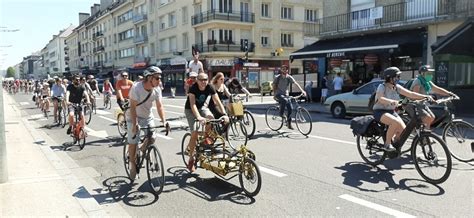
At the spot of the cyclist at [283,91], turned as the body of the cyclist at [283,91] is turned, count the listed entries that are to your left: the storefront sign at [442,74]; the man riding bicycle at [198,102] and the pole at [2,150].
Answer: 1

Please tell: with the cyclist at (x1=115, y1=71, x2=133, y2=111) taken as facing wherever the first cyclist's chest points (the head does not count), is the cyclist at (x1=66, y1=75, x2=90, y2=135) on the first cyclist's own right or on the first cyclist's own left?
on the first cyclist's own right

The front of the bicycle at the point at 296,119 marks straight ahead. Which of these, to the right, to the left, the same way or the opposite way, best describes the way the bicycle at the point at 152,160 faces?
the same way

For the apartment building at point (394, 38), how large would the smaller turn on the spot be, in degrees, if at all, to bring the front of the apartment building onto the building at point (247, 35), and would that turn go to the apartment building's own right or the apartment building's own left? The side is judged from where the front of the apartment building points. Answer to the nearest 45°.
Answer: approximately 90° to the apartment building's own right

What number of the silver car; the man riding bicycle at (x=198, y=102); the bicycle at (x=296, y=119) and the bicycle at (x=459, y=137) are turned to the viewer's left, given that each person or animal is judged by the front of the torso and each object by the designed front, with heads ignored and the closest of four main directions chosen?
1

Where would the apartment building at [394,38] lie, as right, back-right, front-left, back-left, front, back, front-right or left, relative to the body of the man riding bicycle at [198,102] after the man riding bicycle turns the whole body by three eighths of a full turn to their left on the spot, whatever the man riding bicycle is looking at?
front-right

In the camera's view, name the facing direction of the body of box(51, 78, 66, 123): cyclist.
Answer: toward the camera

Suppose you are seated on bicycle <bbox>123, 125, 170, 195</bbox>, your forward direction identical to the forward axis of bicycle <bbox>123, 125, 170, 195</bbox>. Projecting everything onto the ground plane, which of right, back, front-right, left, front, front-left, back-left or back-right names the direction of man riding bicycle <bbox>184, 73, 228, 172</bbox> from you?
left

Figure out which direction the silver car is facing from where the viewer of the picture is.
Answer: facing to the left of the viewer

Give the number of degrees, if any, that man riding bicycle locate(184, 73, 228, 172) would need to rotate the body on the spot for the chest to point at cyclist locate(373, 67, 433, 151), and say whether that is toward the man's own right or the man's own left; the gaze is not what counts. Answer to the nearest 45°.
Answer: approximately 45° to the man's own left

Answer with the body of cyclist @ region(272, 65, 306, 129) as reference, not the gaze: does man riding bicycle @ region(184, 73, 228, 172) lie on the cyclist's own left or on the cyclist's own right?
on the cyclist's own right

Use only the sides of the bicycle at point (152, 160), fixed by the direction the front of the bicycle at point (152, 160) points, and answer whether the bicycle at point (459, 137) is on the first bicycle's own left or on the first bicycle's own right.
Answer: on the first bicycle's own left

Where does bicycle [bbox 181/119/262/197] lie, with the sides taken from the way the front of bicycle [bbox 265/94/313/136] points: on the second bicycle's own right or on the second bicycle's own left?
on the second bicycle's own right

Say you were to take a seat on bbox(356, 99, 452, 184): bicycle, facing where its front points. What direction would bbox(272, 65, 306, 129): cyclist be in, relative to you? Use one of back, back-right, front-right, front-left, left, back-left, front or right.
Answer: back

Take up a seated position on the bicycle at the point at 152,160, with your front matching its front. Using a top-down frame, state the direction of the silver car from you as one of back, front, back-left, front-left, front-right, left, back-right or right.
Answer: left

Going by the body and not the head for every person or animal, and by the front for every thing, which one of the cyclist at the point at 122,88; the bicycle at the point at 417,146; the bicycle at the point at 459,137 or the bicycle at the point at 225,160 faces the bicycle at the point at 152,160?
the cyclist

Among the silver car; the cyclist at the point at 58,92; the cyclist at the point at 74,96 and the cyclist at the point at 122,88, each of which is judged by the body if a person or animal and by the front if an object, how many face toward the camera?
3

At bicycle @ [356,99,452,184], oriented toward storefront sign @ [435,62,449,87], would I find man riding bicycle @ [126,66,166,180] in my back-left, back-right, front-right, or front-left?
back-left

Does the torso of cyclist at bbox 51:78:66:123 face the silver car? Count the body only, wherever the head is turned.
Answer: no

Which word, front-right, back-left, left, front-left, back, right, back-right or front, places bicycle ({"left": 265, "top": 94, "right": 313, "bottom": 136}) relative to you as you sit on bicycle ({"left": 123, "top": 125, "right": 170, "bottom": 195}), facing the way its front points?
left

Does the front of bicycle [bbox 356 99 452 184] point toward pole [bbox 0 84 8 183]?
no

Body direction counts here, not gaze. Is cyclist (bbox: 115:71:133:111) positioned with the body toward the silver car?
no
